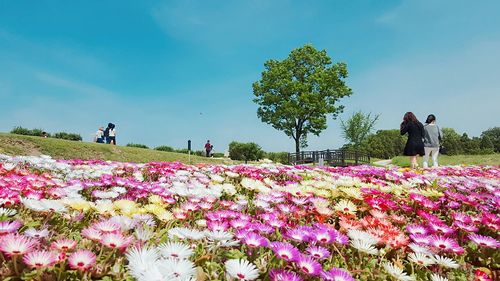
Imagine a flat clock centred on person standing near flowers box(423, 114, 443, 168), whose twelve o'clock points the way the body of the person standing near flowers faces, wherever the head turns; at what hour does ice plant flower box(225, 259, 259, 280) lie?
The ice plant flower is roughly at 6 o'clock from the person standing near flowers.

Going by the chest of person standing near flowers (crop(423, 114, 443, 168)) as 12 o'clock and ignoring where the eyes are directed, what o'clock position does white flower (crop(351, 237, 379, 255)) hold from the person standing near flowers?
The white flower is roughly at 6 o'clock from the person standing near flowers.

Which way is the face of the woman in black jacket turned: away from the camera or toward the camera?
away from the camera

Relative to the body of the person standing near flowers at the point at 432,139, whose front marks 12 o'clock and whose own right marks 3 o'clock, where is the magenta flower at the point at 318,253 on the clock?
The magenta flower is roughly at 6 o'clock from the person standing near flowers.

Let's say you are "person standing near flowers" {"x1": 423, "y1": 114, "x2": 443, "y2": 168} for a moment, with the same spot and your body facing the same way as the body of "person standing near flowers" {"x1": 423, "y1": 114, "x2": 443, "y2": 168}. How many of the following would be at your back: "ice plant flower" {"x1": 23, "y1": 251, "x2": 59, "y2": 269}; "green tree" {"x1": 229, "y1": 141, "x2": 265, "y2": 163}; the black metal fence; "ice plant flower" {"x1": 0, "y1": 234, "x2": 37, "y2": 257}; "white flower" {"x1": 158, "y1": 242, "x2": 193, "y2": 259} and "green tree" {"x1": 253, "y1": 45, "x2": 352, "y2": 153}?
3

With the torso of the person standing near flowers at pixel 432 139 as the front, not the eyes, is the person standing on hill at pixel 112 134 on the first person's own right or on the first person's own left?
on the first person's own left

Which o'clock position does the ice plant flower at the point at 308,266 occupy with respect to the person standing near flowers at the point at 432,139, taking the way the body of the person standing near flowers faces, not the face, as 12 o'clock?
The ice plant flower is roughly at 6 o'clock from the person standing near flowers.

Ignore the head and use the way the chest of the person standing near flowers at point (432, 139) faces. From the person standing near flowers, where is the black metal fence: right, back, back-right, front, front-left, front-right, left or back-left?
front-left

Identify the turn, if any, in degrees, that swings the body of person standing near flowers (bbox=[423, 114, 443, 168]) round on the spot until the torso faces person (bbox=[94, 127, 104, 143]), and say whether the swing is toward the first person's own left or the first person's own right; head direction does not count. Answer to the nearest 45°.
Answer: approximately 90° to the first person's own left

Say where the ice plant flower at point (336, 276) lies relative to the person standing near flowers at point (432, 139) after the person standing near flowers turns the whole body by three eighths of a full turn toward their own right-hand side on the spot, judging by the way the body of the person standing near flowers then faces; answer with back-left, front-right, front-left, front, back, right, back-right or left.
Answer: front-right

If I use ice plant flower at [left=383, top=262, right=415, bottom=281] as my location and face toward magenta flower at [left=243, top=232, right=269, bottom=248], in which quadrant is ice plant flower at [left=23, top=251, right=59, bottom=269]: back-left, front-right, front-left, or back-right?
front-left

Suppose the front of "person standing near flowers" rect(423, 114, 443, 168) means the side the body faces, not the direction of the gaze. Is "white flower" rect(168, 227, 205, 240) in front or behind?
behind

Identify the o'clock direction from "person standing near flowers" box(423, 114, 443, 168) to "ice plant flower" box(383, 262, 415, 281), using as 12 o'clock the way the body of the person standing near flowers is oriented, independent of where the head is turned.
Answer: The ice plant flower is roughly at 6 o'clock from the person standing near flowers.

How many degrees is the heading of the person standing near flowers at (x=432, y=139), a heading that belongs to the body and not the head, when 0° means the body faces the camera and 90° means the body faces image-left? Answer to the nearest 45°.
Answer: approximately 180°

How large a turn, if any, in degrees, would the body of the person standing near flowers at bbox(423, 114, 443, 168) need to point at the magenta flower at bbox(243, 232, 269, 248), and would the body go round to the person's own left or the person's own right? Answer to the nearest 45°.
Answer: approximately 180°

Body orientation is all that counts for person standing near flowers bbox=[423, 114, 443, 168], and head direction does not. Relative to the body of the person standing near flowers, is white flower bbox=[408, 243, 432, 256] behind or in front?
behind

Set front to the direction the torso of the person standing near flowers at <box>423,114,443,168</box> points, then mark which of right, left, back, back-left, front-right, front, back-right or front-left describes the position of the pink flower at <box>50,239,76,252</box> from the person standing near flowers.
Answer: back

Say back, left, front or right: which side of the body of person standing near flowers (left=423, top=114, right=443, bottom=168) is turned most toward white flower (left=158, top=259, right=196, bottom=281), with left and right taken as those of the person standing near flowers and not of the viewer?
back
